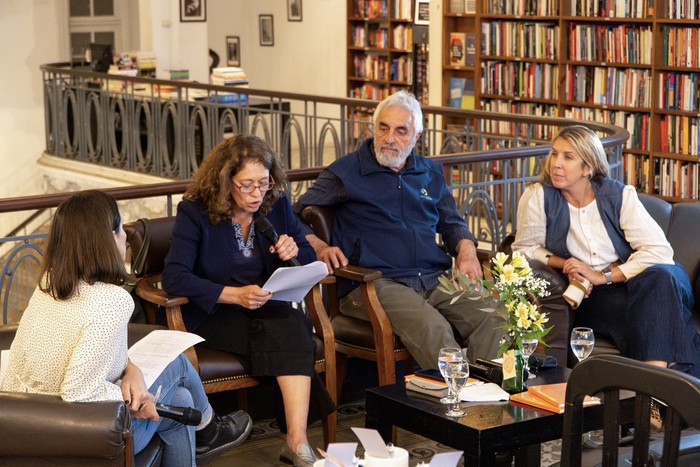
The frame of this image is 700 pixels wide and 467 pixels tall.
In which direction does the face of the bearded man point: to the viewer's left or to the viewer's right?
to the viewer's left

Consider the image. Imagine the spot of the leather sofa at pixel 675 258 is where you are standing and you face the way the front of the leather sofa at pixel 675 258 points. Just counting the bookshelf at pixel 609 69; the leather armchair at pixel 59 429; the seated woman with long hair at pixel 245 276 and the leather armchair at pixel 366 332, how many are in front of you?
3

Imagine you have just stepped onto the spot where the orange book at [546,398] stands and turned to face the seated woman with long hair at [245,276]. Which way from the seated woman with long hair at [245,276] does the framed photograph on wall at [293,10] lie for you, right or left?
right

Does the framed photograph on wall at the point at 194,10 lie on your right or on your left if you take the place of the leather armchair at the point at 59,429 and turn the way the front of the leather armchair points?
on your left

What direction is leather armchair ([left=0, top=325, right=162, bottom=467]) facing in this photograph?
to the viewer's right

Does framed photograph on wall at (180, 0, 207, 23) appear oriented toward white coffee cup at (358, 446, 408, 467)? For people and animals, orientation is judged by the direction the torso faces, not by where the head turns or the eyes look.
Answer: yes

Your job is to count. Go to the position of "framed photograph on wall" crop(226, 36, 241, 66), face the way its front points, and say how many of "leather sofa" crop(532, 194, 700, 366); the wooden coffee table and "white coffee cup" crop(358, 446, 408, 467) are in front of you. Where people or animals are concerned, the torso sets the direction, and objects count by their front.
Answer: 3

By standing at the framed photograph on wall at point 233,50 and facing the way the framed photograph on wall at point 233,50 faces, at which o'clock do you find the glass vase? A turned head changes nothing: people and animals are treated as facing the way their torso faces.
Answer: The glass vase is roughly at 12 o'clock from the framed photograph on wall.

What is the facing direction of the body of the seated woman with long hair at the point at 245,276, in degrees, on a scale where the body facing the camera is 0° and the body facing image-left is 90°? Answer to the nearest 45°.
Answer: approximately 315°

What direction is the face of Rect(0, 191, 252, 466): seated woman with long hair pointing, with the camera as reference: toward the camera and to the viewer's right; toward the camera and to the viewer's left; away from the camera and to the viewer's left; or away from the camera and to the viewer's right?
away from the camera and to the viewer's right

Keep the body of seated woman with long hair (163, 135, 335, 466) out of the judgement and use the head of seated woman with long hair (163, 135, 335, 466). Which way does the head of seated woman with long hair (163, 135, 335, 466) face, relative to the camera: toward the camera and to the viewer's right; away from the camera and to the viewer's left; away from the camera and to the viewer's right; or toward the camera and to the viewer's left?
toward the camera and to the viewer's right
